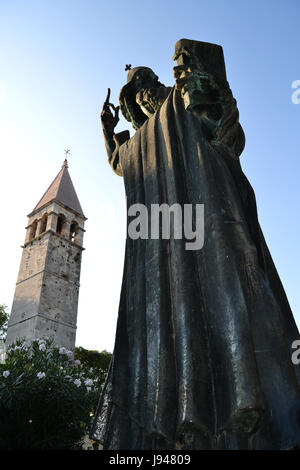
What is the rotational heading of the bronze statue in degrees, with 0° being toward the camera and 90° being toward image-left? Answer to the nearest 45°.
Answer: approximately 45°

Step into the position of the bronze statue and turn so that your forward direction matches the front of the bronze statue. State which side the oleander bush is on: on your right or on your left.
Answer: on your right
